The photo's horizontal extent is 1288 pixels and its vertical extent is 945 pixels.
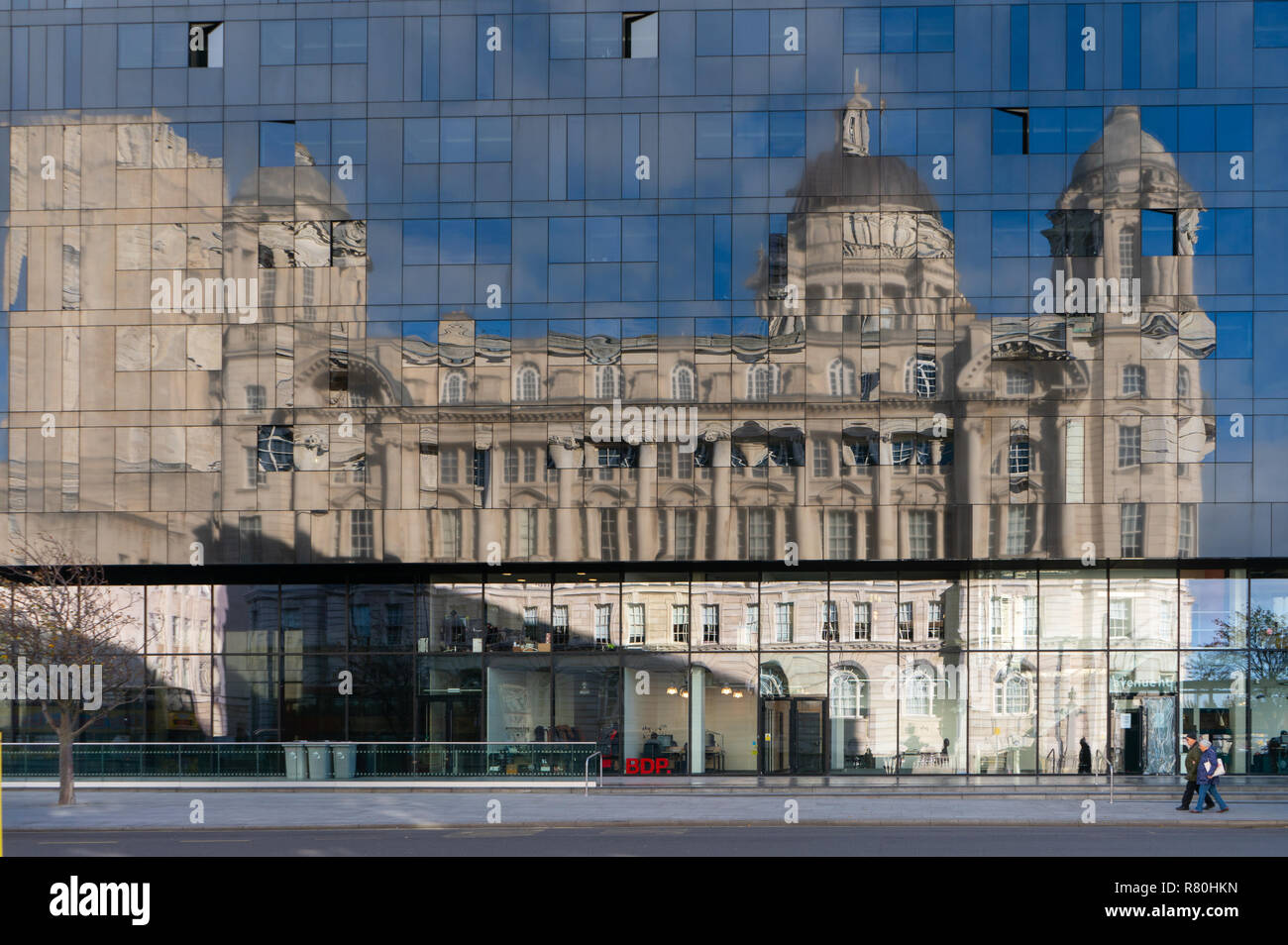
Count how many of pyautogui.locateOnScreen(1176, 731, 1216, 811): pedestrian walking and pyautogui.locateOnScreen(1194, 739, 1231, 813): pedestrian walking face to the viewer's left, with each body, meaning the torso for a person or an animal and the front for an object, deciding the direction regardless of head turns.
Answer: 2

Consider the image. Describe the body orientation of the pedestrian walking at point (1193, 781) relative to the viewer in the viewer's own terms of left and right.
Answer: facing to the left of the viewer

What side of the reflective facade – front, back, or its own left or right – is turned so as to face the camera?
front

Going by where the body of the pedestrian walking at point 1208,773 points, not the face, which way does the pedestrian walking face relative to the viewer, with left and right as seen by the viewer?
facing to the left of the viewer

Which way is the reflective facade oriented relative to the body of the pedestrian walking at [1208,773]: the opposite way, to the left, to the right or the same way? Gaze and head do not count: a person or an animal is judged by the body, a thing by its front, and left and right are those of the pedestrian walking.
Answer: to the left

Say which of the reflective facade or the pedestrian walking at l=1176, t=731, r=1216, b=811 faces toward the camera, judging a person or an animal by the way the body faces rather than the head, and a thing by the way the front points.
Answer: the reflective facade

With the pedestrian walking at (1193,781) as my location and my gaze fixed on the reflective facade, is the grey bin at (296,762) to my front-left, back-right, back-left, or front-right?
front-left

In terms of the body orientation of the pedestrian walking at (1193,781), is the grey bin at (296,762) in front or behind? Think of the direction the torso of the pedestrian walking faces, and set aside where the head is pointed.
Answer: in front

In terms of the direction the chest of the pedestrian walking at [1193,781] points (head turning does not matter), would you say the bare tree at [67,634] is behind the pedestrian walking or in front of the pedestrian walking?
in front

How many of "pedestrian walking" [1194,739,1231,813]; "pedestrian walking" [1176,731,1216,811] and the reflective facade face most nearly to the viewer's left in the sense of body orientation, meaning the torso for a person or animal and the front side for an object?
2
